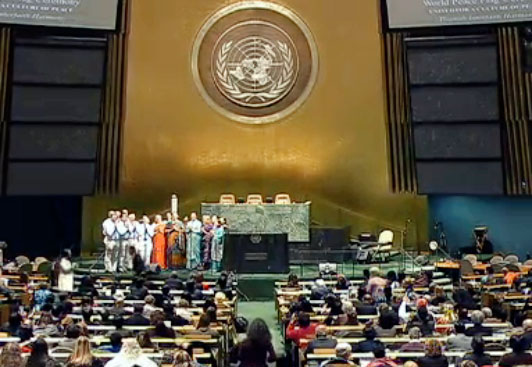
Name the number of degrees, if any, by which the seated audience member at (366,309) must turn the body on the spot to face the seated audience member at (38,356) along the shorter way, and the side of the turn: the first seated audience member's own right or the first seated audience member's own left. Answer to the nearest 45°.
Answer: approximately 135° to the first seated audience member's own left

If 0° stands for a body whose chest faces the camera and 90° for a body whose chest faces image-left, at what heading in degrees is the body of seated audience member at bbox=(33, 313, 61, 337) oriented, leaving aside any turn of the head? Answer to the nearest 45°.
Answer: approximately 180°

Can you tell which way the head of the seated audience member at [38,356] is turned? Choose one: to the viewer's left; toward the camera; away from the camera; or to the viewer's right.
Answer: away from the camera

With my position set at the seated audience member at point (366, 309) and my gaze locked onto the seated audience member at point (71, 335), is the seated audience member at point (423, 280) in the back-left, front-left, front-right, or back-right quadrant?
back-right

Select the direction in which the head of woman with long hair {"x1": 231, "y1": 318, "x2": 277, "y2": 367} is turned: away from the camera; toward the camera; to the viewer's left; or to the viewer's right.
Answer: away from the camera

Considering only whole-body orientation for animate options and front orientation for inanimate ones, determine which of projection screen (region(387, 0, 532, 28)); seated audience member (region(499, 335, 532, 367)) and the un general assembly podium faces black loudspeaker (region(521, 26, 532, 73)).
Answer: the seated audience member

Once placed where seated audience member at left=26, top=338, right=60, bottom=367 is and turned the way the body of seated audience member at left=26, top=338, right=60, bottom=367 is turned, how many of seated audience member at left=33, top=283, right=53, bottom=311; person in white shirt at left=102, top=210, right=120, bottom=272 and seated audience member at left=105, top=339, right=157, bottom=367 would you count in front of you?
2

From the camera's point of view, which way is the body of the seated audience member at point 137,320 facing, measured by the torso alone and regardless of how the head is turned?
away from the camera

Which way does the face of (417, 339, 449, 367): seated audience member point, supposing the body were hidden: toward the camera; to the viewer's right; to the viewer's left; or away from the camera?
away from the camera

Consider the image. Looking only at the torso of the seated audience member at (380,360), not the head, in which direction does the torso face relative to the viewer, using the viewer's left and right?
facing away from the viewer

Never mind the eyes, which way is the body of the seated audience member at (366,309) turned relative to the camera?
away from the camera

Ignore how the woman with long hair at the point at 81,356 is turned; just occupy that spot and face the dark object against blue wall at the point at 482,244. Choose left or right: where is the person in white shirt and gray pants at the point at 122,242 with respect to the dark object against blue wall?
left
